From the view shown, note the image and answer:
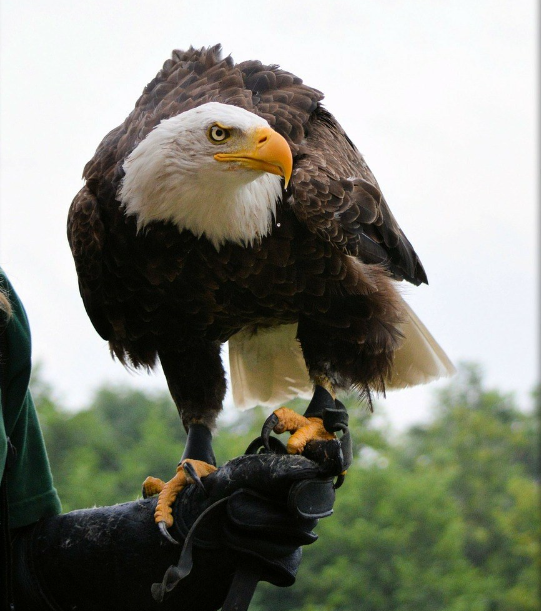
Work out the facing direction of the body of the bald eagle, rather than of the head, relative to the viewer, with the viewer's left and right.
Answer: facing the viewer and to the left of the viewer
